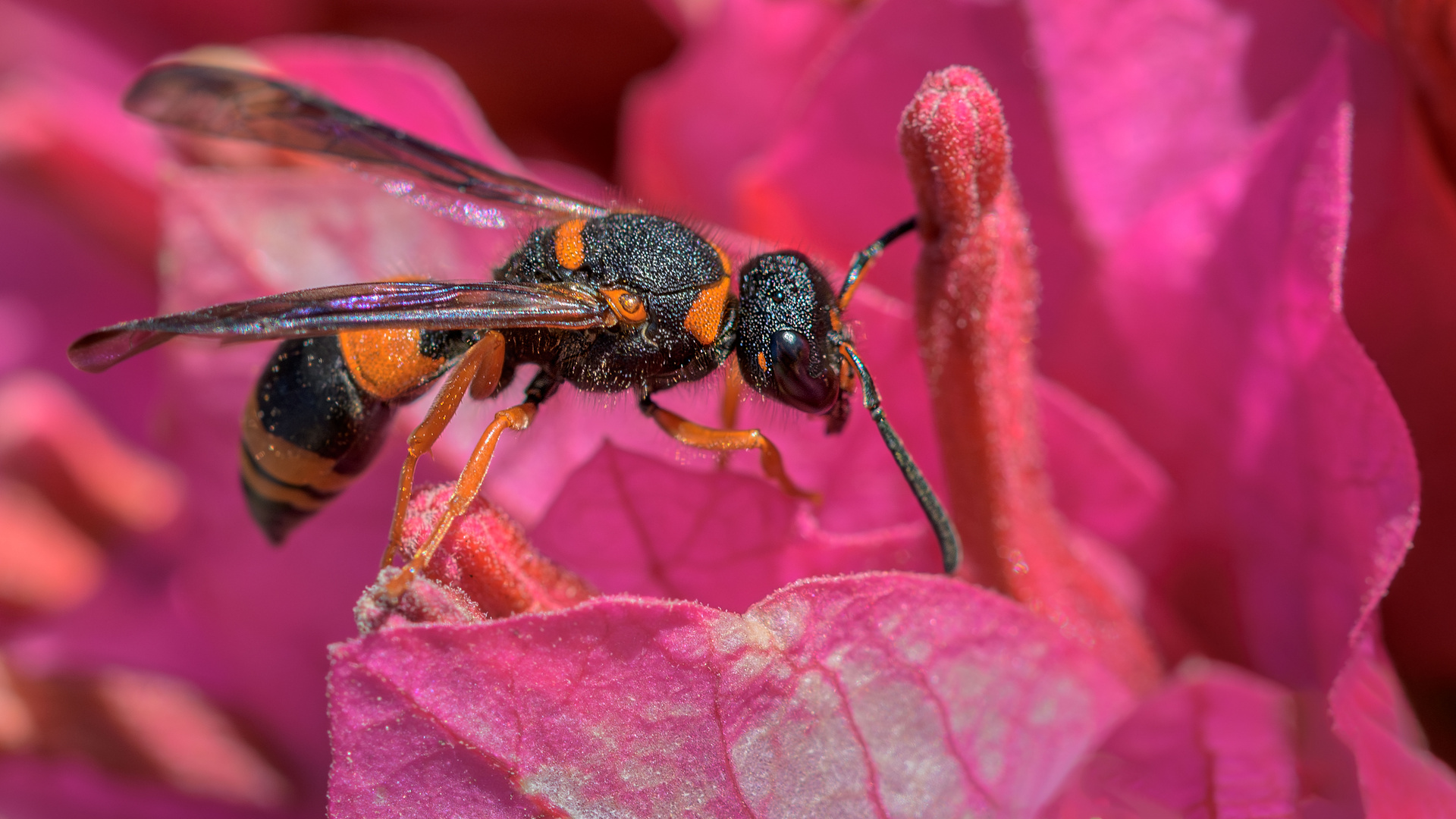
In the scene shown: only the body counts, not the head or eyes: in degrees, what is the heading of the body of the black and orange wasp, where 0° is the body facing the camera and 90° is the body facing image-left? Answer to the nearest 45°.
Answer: approximately 270°
